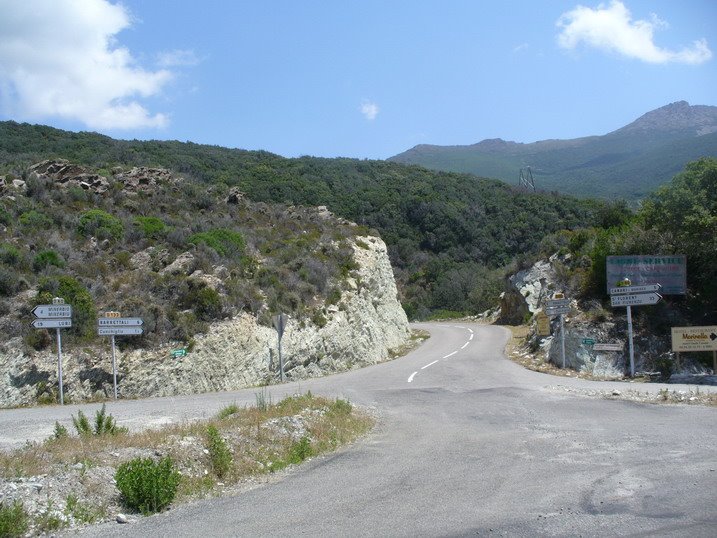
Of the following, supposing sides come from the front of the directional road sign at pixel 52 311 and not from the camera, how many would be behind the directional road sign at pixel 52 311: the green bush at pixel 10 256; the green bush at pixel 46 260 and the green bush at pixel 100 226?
3

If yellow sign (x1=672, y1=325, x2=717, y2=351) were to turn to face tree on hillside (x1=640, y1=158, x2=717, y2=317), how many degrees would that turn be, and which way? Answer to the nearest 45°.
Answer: approximately 180°

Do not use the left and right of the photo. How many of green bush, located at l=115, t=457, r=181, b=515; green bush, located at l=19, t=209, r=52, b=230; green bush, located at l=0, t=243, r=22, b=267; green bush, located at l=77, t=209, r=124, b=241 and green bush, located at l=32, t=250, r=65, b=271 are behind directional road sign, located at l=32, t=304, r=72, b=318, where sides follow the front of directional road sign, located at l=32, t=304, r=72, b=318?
4

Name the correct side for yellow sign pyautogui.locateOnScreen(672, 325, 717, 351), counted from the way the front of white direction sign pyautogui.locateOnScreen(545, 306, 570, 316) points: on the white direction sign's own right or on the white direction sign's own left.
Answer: on the white direction sign's own left

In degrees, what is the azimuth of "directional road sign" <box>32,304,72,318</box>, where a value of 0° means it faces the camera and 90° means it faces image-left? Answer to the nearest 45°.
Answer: approximately 0°

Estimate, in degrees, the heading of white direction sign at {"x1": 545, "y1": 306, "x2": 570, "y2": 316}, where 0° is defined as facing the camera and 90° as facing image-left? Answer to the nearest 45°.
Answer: approximately 0°
